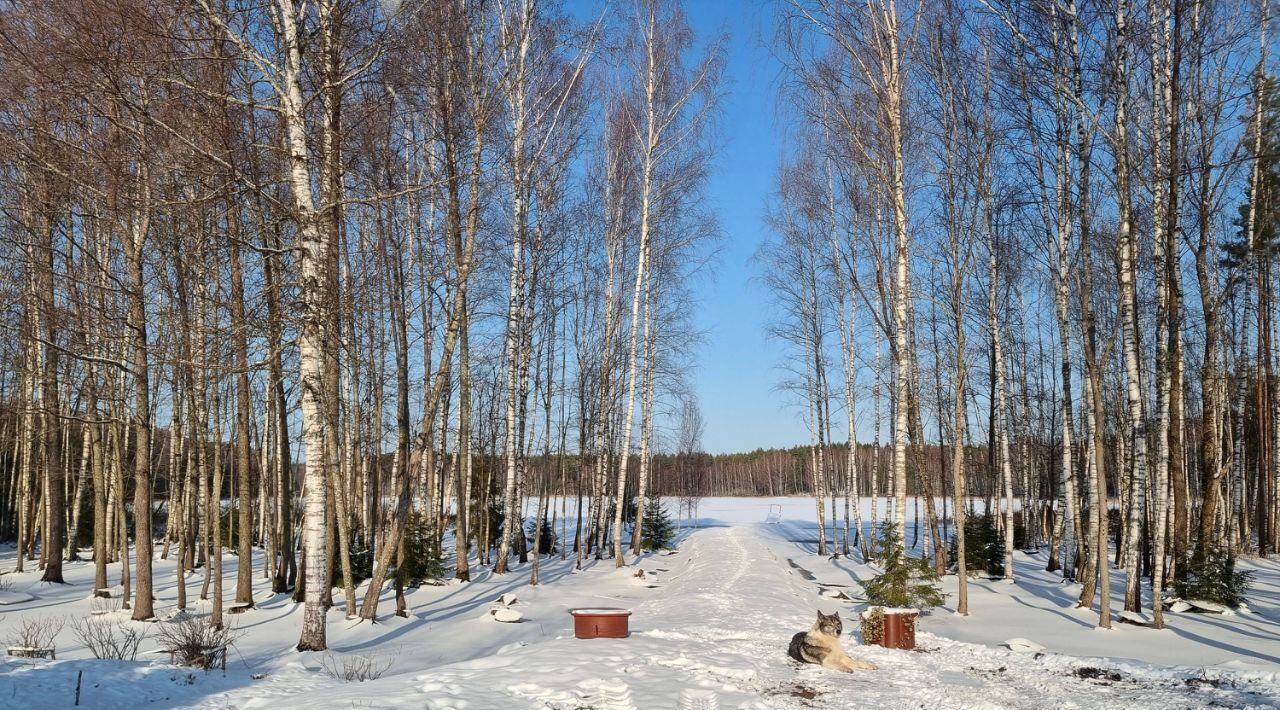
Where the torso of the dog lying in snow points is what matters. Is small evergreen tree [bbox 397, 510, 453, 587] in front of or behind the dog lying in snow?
behind

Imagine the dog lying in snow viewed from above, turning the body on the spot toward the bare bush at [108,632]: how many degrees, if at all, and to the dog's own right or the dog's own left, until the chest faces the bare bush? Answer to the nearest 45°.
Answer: approximately 135° to the dog's own right

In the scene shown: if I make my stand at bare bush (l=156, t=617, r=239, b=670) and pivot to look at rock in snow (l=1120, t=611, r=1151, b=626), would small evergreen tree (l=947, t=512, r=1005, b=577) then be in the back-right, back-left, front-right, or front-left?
front-left
